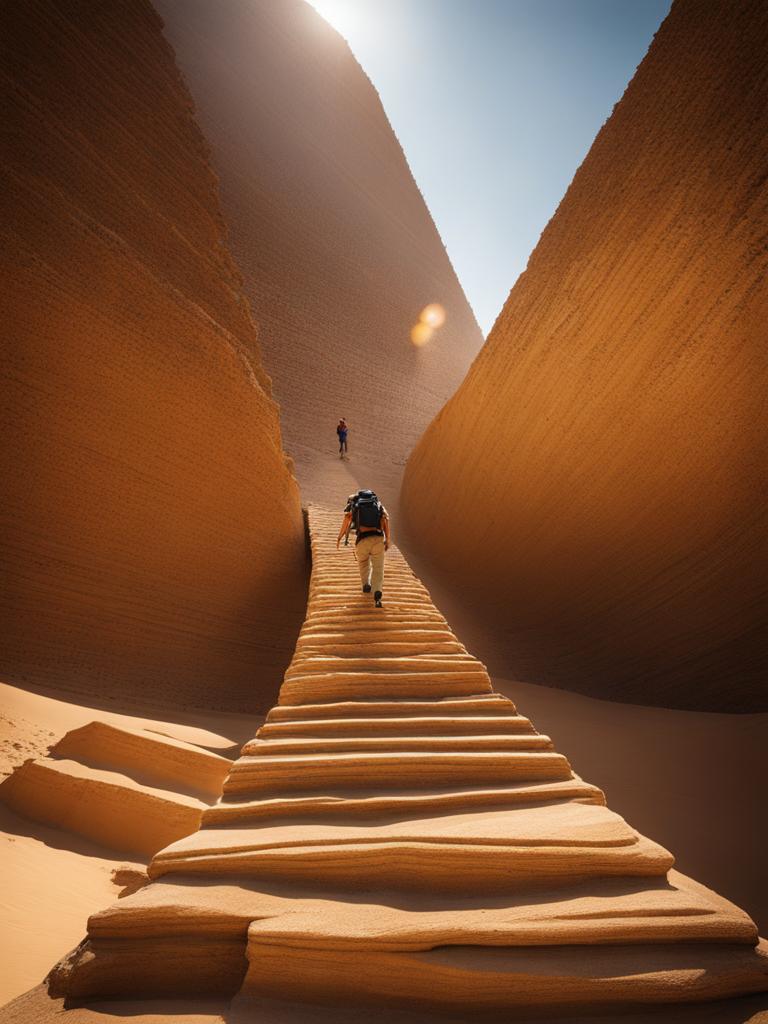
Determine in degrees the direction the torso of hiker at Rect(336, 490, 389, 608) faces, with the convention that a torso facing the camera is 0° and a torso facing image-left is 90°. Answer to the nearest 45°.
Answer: approximately 180°

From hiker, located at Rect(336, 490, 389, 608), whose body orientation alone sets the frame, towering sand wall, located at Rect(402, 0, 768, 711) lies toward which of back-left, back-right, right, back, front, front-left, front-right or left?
right

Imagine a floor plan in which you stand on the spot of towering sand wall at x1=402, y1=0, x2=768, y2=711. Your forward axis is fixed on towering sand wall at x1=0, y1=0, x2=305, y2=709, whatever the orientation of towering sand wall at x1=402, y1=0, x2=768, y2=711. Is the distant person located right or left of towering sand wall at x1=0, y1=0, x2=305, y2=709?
right

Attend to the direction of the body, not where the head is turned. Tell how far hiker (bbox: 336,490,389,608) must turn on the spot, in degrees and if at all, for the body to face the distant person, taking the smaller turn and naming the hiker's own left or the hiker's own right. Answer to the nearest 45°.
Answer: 0° — they already face them
